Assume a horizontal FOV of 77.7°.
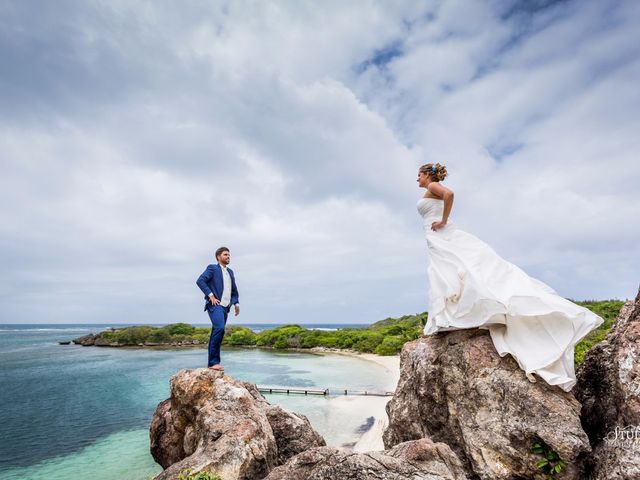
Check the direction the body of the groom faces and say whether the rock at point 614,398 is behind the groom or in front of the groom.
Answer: in front

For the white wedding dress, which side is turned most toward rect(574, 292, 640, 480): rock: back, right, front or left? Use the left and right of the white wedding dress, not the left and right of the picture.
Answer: back

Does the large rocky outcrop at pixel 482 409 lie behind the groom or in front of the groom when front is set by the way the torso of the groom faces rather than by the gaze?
in front

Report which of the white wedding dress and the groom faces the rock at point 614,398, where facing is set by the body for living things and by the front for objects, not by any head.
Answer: the groom

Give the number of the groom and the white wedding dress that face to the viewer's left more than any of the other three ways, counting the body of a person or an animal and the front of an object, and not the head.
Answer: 1

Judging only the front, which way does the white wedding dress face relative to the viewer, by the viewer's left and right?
facing to the left of the viewer

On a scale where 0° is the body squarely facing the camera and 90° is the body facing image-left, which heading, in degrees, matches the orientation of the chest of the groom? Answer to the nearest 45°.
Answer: approximately 315°

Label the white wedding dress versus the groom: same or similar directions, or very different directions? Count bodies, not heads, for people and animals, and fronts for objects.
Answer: very different directions
